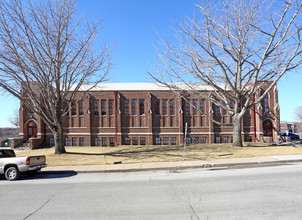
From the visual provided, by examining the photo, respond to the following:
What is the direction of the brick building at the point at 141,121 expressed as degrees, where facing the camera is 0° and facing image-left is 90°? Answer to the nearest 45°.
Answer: approximately 0°

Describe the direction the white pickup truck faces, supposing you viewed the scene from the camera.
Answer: facing away from the viewer and to the left of the viewer

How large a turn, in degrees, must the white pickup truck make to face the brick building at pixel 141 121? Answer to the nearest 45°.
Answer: approximately 90° to its right

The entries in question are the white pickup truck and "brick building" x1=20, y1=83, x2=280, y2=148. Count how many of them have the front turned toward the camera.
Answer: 1

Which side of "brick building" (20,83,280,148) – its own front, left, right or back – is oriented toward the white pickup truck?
front
